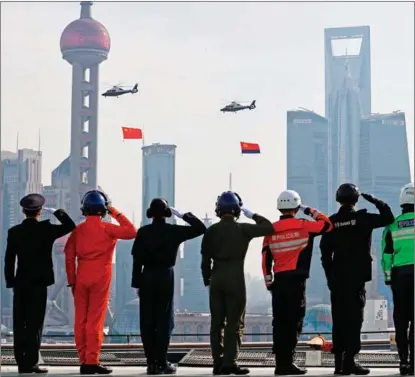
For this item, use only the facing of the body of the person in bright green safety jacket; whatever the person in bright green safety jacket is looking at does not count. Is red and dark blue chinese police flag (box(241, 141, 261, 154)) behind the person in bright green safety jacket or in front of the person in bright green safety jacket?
in front

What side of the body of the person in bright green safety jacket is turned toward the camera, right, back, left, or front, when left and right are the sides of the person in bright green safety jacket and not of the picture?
back

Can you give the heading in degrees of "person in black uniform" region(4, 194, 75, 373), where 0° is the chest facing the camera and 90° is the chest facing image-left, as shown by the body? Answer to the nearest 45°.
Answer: approximately 225°

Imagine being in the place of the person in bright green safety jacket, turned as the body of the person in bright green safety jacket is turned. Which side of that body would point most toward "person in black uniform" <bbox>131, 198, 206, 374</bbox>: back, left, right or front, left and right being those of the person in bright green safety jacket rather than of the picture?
left

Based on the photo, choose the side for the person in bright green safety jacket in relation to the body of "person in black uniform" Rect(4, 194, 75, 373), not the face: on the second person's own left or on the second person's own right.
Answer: on the second person's own right

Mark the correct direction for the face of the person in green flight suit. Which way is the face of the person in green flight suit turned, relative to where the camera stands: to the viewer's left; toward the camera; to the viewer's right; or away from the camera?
away from the camera

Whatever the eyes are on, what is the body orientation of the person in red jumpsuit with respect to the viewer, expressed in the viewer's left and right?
facing away from the viewer and to the right of the viewer

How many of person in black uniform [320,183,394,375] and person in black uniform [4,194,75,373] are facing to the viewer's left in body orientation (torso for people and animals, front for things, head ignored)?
0

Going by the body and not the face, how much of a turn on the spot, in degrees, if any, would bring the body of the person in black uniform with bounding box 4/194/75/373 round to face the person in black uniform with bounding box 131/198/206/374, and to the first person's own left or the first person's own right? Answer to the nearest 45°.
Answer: approximately 45° to the first person's own right

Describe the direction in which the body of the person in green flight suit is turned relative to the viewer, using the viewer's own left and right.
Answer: facing away from the viewer and to the right of the viewer

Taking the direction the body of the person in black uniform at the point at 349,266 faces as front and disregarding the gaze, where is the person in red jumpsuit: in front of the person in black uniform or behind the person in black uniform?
behind

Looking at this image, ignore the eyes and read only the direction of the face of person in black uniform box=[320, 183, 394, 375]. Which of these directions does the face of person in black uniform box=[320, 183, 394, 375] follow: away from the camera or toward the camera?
away from the camera

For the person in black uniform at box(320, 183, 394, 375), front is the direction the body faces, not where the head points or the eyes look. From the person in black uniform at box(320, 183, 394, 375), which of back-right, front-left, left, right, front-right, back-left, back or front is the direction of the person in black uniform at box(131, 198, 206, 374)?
back-left

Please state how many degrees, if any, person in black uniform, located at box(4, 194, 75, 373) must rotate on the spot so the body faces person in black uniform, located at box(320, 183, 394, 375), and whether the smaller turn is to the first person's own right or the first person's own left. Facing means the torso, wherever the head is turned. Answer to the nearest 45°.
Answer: approximately 45° to the first person's own right
